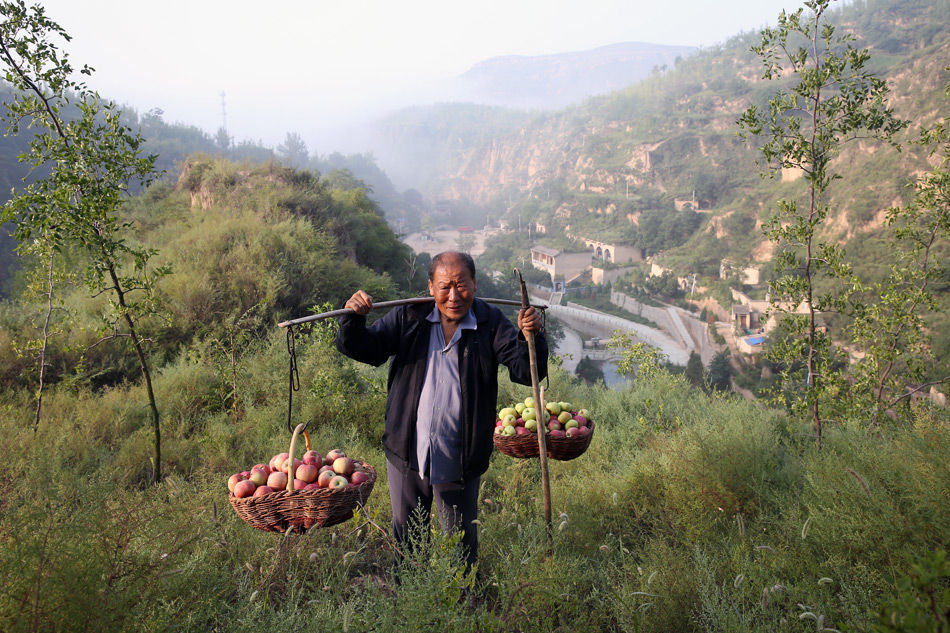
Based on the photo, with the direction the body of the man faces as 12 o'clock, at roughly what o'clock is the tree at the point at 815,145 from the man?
The tree is roughly at 8 o'clock from the man.

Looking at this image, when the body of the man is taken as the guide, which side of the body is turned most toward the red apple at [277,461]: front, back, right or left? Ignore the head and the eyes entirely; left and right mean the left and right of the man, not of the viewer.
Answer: right

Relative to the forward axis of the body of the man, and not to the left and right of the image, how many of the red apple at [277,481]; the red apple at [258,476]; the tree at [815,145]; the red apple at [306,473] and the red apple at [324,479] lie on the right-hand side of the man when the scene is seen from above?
4

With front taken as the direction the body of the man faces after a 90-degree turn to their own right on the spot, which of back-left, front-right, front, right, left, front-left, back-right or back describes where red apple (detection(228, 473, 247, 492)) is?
front

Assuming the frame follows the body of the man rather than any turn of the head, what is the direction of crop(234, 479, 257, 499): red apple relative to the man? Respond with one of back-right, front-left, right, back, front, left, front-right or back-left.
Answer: right

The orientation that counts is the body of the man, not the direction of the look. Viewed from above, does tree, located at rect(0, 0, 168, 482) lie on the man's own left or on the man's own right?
on the man's own right

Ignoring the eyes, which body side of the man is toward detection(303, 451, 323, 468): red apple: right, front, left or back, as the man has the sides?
right

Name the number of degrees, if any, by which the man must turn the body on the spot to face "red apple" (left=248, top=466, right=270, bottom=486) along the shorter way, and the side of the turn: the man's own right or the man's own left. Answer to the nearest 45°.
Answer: approximately 90° to the man's own right

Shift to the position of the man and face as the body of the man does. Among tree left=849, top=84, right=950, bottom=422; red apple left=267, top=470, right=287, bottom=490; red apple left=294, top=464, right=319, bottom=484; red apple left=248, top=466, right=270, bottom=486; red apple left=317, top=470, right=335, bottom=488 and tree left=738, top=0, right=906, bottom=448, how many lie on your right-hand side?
4

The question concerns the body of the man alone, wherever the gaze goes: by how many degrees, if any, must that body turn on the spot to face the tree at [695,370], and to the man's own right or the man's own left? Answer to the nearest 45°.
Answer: approximately 135° to the man's own left

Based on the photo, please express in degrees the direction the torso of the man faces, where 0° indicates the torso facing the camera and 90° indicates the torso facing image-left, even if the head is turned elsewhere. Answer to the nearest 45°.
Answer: approximately 0°
